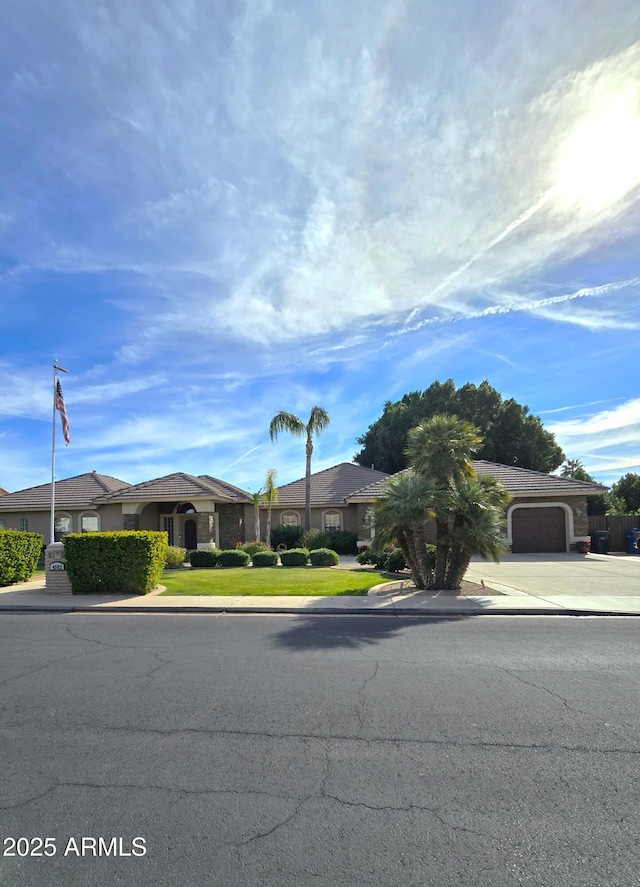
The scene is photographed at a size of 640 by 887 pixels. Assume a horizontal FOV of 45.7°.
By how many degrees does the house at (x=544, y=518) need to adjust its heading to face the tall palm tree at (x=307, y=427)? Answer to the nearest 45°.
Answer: approximately 90° to its right

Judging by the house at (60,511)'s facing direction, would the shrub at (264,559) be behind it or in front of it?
in front

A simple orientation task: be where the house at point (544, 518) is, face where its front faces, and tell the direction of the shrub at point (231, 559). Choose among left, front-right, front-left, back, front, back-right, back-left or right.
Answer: front-right

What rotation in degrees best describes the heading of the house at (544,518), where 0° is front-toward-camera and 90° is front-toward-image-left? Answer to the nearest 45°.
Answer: approximately 0°

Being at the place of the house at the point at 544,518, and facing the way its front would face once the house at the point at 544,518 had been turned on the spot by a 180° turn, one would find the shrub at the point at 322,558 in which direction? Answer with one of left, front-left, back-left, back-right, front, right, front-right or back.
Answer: back-left

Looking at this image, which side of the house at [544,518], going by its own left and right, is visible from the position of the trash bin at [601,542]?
left
